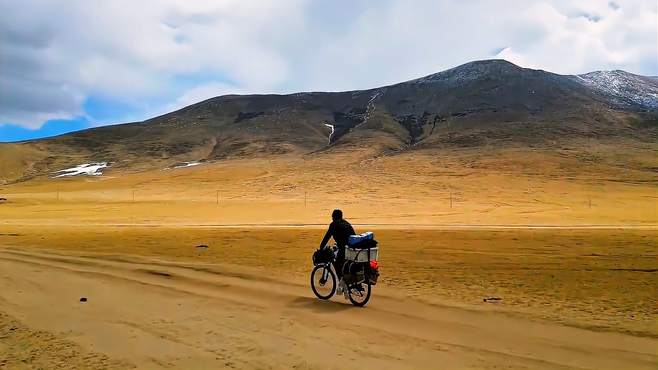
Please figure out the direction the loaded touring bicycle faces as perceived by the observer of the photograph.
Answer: facing away from the viewer and to the left of the viewer
